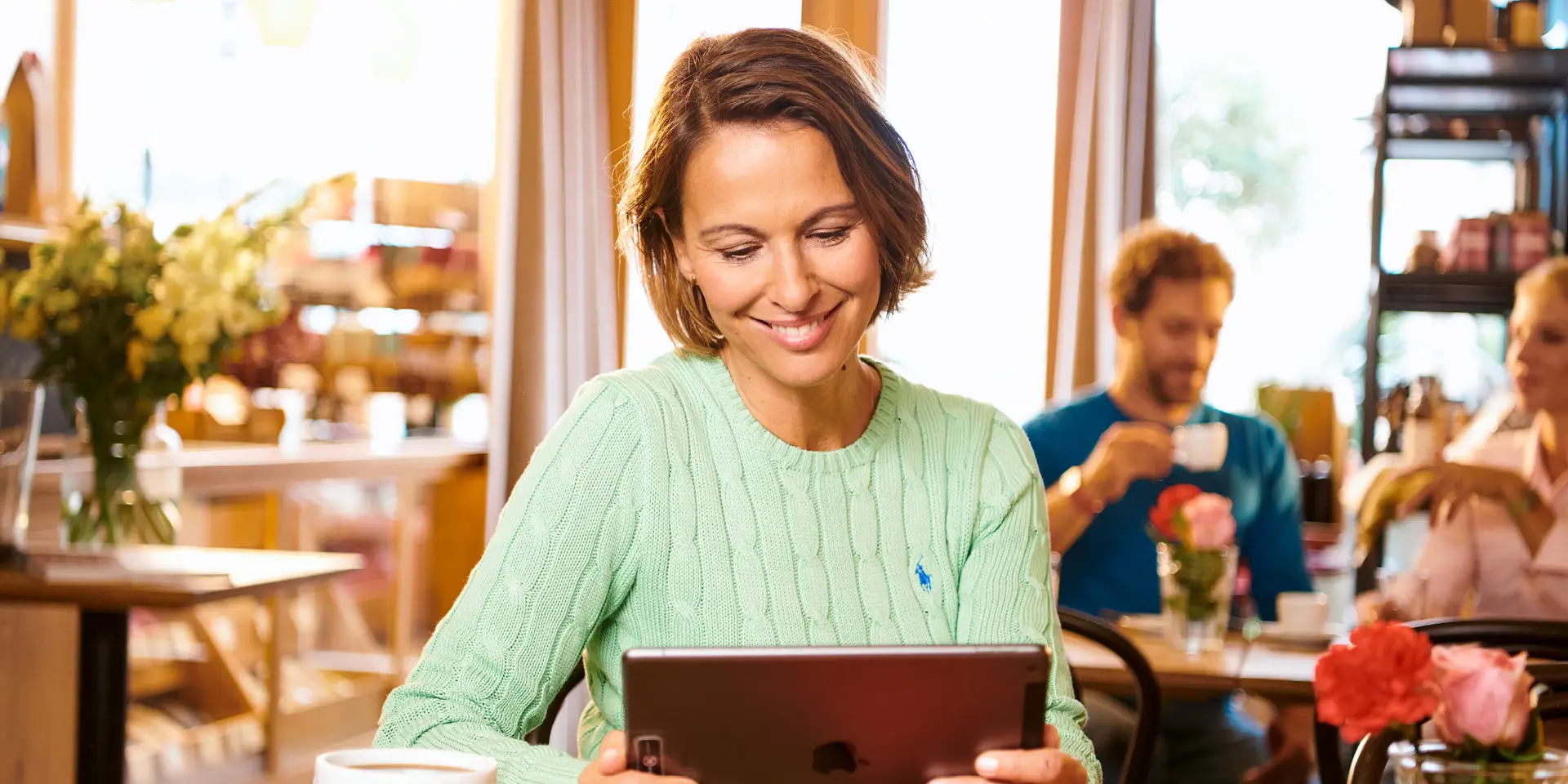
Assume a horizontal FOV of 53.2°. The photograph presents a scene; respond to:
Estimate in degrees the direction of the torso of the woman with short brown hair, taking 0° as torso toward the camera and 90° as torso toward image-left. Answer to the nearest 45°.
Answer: approximately 0°

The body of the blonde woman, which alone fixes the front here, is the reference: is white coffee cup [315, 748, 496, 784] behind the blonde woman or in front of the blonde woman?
in front

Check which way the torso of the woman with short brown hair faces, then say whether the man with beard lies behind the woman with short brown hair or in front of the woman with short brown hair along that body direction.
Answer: behind

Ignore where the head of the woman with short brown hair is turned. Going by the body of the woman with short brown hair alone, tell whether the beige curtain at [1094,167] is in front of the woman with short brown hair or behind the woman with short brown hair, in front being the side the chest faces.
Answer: behind

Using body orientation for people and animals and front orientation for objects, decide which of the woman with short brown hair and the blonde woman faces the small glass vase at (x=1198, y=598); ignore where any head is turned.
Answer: the blonde woman

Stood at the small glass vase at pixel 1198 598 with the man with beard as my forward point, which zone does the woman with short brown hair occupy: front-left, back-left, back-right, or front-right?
back-left

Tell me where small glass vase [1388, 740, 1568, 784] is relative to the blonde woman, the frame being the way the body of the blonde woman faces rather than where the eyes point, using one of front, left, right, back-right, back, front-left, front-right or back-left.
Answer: front-left

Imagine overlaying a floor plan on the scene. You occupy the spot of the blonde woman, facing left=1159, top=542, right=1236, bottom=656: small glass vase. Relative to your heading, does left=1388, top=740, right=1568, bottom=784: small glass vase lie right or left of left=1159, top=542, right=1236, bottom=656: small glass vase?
left

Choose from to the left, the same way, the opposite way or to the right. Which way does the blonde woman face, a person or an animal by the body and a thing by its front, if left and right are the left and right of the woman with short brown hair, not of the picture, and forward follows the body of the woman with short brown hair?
to the right

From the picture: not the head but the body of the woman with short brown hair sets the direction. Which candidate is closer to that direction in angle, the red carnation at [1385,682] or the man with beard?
the red carnation

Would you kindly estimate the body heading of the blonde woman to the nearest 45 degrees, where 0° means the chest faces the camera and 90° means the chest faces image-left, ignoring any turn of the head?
approximately 45°

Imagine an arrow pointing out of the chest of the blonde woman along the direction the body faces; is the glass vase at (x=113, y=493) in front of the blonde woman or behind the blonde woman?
in front

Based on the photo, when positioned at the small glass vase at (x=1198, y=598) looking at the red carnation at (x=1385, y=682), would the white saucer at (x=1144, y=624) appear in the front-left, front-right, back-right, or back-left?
back-right
